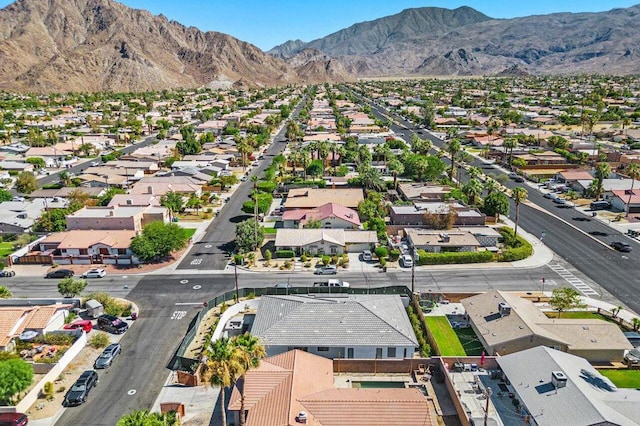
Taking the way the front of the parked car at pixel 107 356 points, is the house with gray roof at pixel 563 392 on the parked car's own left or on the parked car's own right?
on the parked car's own left

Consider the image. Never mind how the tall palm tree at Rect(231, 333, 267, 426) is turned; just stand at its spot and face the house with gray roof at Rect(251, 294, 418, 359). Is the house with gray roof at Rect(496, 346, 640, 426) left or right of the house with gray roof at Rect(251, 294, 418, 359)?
right

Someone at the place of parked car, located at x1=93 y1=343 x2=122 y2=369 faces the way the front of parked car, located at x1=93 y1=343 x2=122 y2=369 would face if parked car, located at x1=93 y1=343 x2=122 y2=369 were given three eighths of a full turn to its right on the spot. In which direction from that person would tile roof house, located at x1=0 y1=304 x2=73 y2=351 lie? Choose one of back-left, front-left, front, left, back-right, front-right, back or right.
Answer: front-left

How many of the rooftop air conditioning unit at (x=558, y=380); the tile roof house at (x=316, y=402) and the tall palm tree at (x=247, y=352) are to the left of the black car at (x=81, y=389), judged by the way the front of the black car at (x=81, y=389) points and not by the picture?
3

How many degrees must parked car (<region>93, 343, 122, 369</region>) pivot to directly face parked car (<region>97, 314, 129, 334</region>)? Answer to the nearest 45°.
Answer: approximately 135° to its right

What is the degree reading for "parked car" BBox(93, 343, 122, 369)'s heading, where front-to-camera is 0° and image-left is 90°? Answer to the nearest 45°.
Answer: approximately 45°

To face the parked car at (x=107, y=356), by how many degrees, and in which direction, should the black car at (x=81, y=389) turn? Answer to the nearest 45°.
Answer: approximately 180°

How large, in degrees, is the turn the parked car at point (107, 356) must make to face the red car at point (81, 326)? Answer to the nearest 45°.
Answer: approximately 135° to its right

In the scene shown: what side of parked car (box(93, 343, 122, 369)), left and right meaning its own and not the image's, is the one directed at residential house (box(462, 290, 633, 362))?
left

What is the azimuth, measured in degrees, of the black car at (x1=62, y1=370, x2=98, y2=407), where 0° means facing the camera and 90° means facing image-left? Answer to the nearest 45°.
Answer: approximately 45°

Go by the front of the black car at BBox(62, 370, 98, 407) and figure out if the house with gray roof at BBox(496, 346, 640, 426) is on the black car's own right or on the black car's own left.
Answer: on the black car's own left

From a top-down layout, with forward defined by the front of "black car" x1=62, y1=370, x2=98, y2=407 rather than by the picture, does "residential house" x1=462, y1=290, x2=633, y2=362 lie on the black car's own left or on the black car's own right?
on the black car's own left
